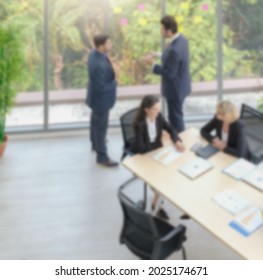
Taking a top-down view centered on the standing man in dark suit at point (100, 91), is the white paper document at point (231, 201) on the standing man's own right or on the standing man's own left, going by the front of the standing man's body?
on the standing man's own right

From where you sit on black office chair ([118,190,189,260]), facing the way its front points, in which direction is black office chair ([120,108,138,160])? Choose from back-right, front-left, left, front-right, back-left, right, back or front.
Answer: front-left

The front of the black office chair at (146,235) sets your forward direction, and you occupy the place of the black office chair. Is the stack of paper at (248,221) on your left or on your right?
on your right

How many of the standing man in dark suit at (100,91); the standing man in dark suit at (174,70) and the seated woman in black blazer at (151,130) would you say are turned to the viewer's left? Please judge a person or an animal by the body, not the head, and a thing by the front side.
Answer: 1

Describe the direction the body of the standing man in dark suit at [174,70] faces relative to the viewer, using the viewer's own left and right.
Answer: facing to the left of the viewer

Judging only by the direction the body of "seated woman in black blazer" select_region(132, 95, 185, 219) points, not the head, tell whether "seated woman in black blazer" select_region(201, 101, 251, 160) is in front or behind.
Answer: in front

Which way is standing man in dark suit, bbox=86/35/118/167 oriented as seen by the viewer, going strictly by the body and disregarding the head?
to the viewer's right

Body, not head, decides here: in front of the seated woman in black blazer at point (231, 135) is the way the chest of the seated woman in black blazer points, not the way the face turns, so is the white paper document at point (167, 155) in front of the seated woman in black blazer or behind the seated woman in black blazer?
in front

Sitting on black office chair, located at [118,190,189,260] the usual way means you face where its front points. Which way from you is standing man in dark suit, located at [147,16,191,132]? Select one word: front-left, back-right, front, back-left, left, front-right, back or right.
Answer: front-left

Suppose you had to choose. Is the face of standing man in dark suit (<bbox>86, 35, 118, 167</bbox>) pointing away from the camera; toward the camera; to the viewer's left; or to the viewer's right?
to the viewer's right

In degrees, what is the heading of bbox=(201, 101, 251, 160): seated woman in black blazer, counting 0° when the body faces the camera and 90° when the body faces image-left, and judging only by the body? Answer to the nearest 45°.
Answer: approximately 45°

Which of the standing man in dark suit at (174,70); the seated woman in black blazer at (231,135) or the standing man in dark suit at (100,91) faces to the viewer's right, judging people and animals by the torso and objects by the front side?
the standing man in dark suit at (100,91)

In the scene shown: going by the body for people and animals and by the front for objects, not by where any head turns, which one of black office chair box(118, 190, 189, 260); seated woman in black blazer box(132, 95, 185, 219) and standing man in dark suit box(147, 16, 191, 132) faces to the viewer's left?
the standing man in dark suit

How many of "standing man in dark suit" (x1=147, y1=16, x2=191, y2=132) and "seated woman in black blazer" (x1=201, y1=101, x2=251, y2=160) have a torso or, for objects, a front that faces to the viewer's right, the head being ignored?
0

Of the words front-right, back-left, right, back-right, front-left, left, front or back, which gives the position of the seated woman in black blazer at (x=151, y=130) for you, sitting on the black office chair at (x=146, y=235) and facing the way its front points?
front-left

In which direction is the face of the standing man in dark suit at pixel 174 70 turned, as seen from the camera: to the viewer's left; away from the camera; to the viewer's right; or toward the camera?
to the viewer's left

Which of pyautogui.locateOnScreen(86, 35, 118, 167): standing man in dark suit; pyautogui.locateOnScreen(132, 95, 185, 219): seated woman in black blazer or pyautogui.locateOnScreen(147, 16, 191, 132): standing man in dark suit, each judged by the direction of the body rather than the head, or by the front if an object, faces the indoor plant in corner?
pyautogui.locateOnScreen(147, 16, 191, 132): standing man in dark suit

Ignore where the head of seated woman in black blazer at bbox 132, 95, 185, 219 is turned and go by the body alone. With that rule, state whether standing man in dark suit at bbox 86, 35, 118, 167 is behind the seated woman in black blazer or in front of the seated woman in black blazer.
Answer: behind

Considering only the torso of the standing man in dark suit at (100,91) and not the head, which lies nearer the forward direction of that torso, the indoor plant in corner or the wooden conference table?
the wooden conference table
